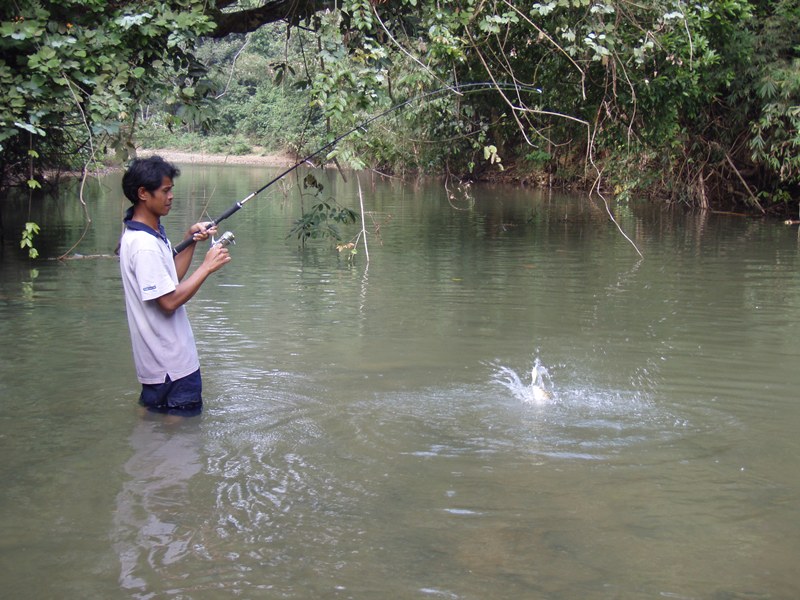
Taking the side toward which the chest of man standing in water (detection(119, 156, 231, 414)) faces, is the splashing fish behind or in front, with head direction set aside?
in front

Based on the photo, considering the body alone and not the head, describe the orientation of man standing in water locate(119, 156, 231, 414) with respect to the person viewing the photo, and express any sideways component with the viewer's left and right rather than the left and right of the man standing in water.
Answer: facing to the right of the viewer

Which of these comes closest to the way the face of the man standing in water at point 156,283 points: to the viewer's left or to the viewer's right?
to the viewer's right
